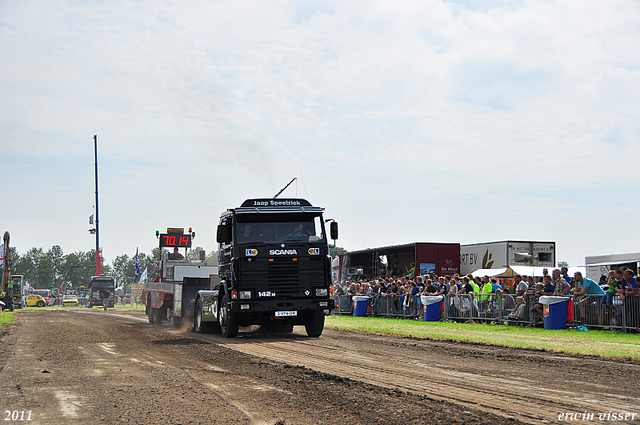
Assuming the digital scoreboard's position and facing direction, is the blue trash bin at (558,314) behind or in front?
in front

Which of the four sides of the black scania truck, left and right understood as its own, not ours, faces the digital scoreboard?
back

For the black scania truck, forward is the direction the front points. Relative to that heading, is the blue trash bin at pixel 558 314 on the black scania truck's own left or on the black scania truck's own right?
on the black scania truck's own left

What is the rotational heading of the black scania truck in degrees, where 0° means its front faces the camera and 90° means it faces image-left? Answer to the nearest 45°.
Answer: approximately 0°

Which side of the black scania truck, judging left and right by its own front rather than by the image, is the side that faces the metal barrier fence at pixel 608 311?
left

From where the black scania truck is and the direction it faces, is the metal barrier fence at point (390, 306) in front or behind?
behind

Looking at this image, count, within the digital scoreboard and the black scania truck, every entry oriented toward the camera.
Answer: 2

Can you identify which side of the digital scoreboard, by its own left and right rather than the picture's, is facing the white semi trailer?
left

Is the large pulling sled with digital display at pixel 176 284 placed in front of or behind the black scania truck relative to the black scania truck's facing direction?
behind
